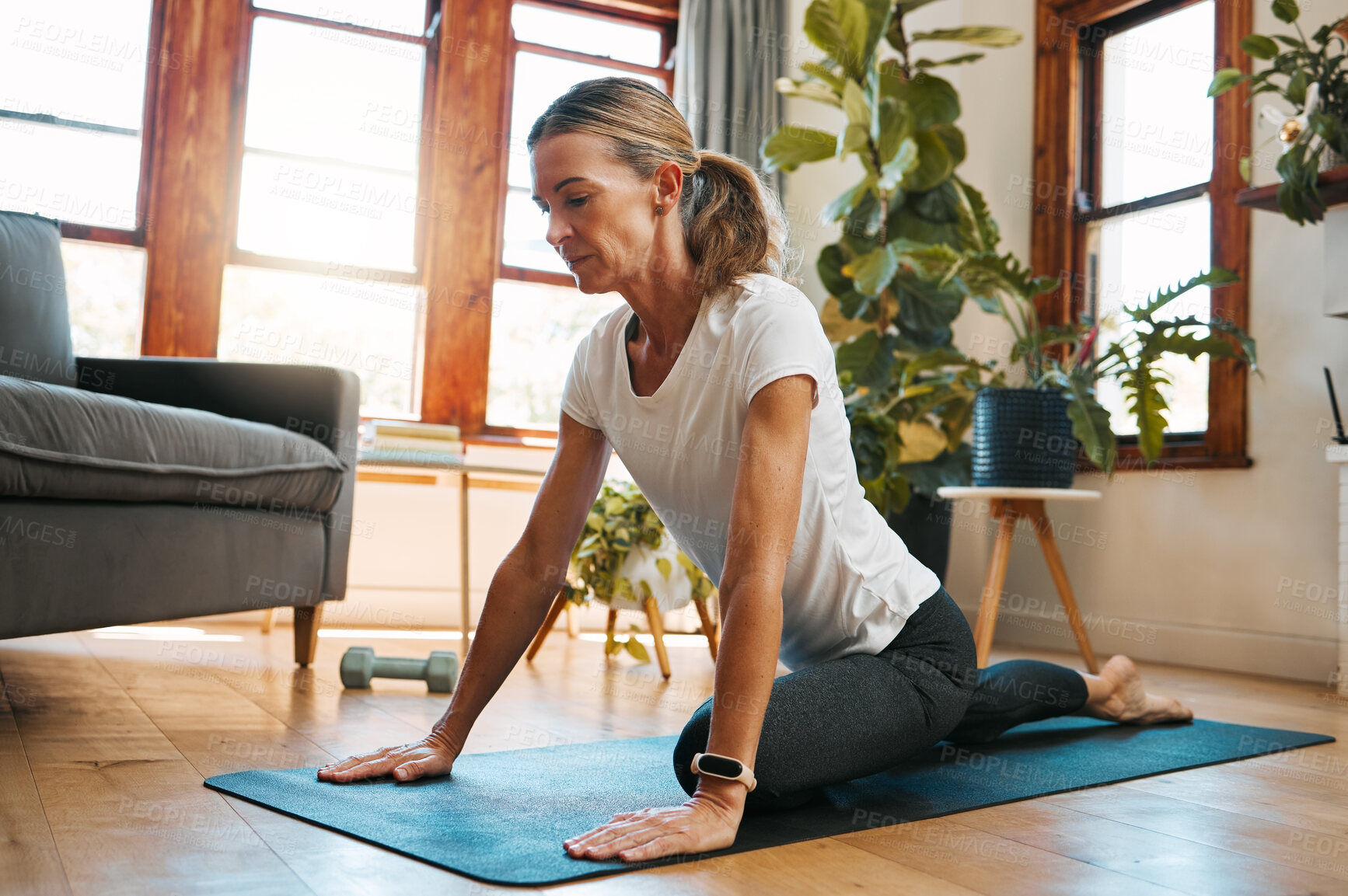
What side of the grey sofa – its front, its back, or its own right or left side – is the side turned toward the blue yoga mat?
front

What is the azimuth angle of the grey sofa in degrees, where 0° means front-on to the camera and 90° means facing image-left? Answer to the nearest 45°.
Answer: approximately 315°

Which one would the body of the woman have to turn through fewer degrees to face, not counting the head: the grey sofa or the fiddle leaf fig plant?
the grey sofa

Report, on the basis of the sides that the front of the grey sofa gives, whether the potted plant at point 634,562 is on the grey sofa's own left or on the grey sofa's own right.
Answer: on the grey sofa's own left

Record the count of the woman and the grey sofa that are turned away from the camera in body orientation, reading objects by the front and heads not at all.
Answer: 0

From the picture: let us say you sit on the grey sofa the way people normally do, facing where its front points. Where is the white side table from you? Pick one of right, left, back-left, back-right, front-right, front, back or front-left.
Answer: front-left

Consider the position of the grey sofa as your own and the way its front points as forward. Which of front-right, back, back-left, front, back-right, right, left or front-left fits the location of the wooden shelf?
front-left

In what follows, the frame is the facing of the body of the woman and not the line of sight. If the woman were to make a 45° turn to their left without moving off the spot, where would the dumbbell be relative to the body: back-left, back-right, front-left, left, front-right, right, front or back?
back-right

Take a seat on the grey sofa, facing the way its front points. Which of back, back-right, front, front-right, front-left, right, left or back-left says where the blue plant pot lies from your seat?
front-left

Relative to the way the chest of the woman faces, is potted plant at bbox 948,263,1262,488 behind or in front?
behind

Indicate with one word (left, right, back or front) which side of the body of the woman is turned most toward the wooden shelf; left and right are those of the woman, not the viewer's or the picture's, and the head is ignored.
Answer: back

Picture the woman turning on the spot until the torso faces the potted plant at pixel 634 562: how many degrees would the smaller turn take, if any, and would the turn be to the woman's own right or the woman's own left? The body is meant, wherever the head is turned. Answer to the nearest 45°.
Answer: approximately 135° to the woman's own right

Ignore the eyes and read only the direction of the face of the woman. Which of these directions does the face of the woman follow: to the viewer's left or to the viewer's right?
to the viewer's left

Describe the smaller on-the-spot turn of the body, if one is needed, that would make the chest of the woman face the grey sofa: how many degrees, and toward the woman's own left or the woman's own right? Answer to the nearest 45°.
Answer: approximately 90° to the woman's own right

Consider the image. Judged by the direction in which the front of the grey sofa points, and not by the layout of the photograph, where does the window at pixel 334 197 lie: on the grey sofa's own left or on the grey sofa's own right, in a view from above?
on the grey sofa's own left
